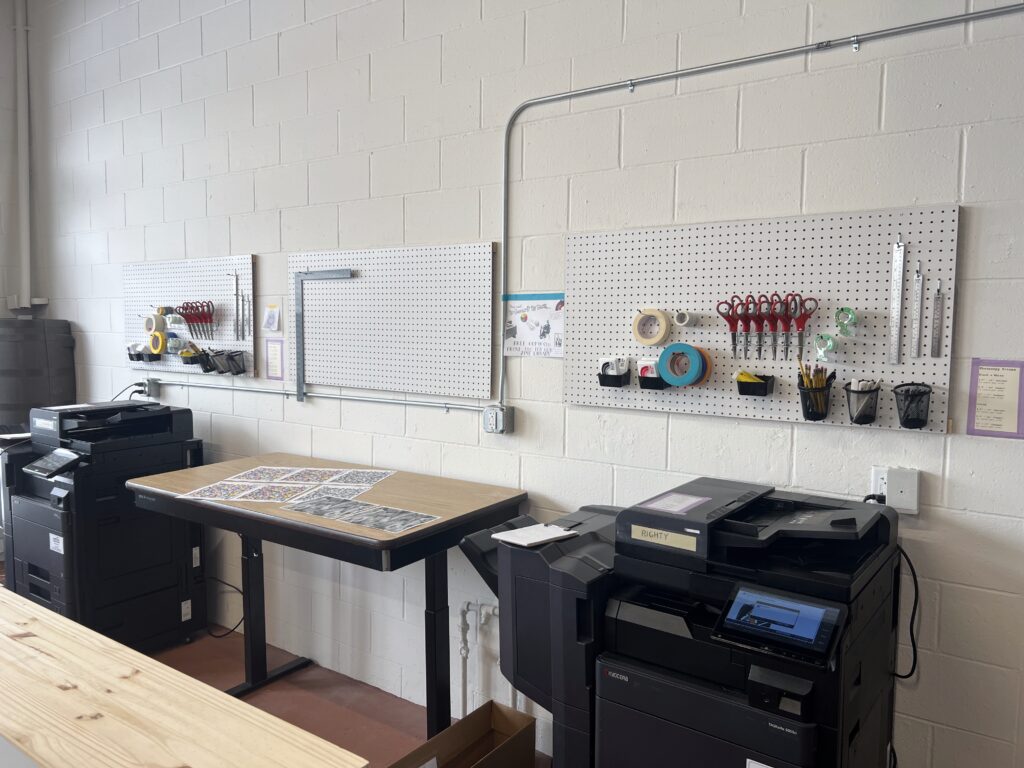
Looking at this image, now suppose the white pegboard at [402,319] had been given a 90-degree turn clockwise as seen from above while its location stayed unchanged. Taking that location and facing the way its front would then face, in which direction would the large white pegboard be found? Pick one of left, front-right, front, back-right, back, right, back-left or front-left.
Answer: back

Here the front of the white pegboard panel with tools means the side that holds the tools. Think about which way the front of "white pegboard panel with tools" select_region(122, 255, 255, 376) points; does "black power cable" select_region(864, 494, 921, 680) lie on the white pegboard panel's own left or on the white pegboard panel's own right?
on the white pegboard panel's own left

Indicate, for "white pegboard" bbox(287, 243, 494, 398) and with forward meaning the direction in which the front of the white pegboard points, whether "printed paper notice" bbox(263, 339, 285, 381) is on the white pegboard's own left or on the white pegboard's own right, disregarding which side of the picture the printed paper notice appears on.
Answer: on the white pegboard's own right

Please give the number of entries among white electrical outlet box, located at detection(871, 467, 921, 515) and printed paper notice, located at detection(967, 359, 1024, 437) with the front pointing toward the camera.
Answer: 2

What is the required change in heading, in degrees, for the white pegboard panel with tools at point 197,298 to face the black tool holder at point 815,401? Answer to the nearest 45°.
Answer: approximately 90° to its left

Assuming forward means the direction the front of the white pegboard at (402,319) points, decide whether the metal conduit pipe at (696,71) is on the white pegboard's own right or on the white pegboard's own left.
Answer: on the white pegboard's own left

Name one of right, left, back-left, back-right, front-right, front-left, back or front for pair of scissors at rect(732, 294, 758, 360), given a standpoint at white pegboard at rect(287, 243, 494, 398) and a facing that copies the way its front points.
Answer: left

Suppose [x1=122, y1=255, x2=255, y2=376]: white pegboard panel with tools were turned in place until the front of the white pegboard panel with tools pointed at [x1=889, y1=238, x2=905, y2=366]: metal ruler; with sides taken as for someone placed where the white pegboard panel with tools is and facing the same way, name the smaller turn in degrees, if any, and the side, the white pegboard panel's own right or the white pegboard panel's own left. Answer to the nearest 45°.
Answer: approximately 90° to the white pegboard panel's own left

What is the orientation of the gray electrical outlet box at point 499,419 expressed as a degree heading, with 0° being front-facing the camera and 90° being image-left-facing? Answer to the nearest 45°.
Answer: approximately 45°

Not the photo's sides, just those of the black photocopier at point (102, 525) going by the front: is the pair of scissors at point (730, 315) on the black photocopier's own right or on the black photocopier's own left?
on the black photocopier's own left

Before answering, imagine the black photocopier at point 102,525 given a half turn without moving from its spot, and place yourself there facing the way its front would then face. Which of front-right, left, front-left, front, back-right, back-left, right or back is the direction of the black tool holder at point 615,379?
right
